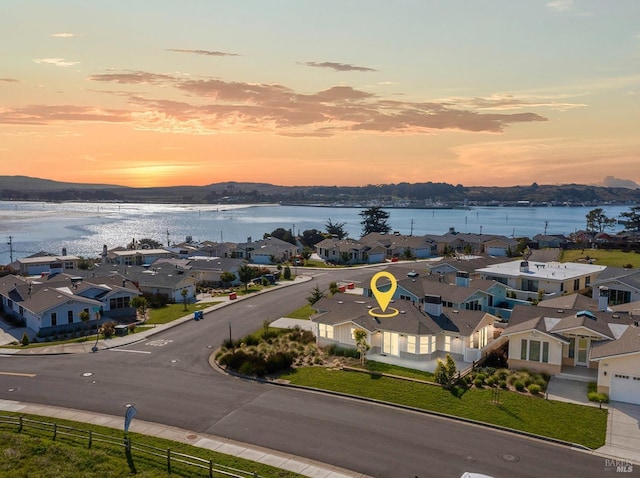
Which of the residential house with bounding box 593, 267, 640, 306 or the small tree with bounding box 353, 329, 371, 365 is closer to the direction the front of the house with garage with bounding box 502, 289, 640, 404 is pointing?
the small tree

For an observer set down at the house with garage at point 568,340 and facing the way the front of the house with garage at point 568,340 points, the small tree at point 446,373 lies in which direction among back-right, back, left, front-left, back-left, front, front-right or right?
front-right

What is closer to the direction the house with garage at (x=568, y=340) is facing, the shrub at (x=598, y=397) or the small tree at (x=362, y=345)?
the shrub

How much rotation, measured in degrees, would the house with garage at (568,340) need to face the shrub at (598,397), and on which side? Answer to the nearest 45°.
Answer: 0° — it already faces it

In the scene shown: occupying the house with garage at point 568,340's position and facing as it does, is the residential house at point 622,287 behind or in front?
behind

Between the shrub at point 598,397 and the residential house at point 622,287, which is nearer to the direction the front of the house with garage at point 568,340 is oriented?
the shrub

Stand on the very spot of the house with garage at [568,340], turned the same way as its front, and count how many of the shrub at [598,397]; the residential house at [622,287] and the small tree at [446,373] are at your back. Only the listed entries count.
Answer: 1

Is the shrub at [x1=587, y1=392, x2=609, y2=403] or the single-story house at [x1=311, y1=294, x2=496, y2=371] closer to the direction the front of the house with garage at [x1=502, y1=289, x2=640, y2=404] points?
the shrub

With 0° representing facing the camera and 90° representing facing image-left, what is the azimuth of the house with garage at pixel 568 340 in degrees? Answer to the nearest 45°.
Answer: approximately 0°

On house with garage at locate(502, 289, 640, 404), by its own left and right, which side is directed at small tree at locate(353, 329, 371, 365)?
right

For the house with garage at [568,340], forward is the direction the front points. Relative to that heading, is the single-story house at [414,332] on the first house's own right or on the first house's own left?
on the first house's own right
